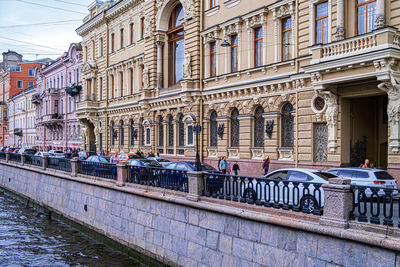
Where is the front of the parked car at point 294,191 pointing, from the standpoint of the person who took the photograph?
facing away from the viewer and to the left of the viewer

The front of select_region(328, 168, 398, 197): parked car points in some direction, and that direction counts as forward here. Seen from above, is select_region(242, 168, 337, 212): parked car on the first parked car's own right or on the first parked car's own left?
on the first parked car's own left

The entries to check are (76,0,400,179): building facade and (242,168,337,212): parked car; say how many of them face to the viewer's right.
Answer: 0

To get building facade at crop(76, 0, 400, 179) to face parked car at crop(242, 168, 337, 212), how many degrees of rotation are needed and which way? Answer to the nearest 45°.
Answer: approximately 45° to its left

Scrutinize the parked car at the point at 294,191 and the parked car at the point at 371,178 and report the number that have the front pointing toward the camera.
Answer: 0

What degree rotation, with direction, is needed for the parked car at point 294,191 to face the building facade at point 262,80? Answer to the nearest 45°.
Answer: approximately 45° to its right

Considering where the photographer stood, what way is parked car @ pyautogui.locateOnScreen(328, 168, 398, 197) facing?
facing away from the viewer and to the left of the viewer

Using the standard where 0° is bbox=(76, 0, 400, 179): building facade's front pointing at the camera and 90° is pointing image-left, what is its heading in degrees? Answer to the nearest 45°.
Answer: approximately 45°

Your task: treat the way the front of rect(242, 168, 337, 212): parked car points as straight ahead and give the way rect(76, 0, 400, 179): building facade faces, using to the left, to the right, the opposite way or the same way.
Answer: to the left
